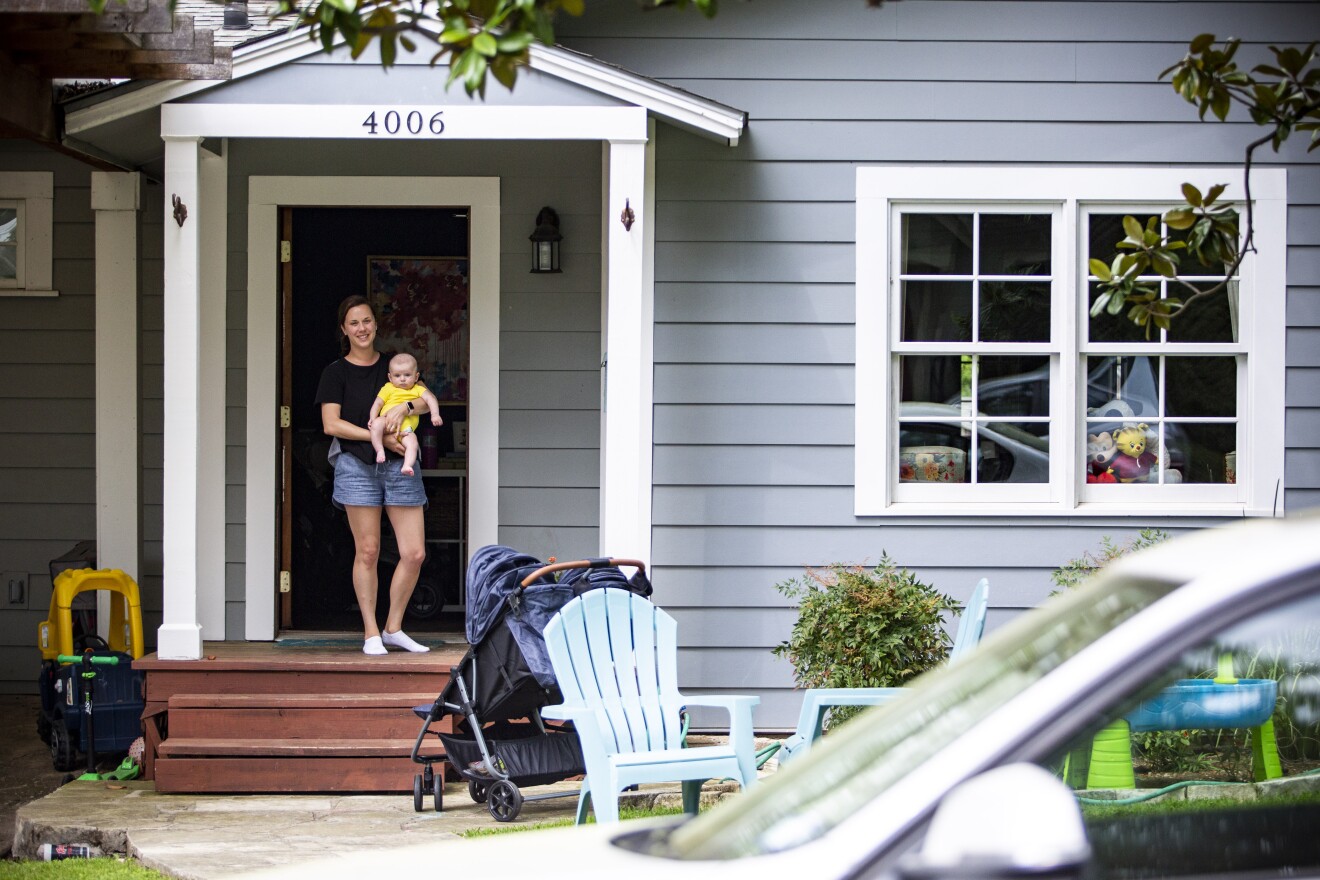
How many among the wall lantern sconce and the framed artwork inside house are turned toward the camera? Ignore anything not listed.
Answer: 2

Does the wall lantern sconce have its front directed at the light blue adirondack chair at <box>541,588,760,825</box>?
yes

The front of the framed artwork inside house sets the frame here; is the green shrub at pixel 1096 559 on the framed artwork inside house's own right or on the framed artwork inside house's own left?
on the framed artwork inside house's own left

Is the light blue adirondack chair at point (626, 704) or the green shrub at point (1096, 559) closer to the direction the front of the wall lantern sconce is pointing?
the light blue adirondack chair

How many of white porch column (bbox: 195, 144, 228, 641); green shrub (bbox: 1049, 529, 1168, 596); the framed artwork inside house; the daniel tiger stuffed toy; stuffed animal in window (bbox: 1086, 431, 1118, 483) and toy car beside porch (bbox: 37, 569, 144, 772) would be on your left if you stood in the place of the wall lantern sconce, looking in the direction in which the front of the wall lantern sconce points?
3

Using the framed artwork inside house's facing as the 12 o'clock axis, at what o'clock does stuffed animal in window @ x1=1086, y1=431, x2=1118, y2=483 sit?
The stuffed animal in window is roughly at 10 o'clock from the framed artwork inside house.

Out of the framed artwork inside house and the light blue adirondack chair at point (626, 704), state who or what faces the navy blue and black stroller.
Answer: the framed artwork inside house

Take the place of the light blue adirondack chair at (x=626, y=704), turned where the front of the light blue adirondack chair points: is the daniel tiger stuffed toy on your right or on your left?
on your left

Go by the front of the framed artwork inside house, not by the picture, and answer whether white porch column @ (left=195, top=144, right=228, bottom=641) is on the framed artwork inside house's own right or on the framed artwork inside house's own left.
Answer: on the framed artwork inside house's own right

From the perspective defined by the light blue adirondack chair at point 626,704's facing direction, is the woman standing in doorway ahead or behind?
behind
